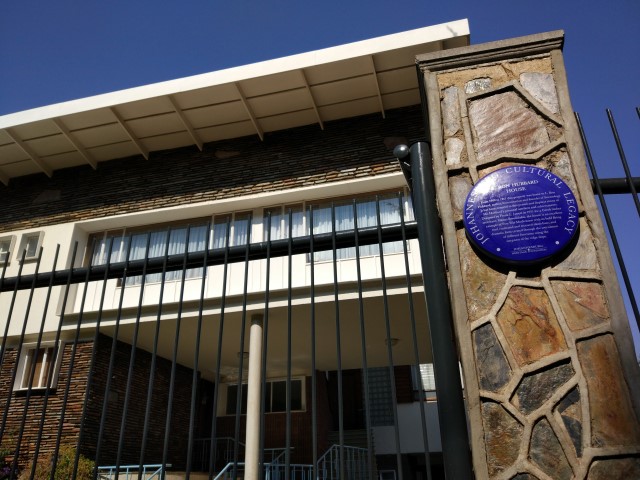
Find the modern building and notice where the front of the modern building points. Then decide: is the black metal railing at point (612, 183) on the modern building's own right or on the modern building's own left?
on the modern building's own left

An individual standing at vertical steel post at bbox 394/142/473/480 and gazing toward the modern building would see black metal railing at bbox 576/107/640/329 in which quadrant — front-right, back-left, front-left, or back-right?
back-right

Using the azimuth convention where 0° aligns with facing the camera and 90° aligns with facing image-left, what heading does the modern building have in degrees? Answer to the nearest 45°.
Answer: approximately 45°

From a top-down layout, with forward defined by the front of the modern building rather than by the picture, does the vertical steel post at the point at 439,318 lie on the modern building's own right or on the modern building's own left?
on the modern building's own left
